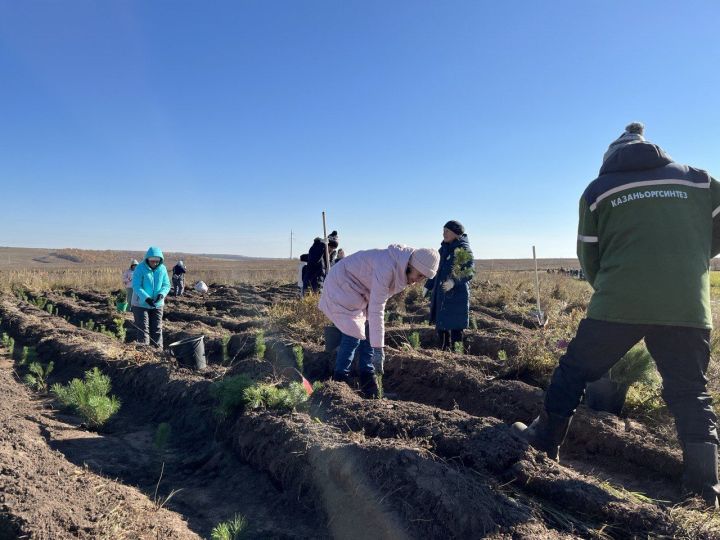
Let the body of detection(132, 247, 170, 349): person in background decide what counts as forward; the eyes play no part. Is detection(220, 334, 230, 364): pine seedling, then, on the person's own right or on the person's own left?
on the person's own left

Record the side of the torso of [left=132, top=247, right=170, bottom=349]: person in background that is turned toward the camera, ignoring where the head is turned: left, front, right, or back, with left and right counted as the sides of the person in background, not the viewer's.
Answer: front

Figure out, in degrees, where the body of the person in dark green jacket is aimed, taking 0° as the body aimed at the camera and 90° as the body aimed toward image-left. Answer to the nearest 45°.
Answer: approximately 180°

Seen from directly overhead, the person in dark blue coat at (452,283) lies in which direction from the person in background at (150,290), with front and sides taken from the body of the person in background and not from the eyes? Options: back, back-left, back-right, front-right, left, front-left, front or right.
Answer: front-left

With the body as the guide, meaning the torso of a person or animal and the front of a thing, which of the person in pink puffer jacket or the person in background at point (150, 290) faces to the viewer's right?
the person in pink puffer jacket

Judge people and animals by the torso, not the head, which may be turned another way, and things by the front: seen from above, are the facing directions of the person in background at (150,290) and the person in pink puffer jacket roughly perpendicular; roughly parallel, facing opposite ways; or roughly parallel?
roughly perpendicular

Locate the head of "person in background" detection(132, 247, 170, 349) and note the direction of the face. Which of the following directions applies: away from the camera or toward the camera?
toward the camera

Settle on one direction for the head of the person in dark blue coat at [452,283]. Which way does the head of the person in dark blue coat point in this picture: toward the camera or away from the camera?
toward the camera

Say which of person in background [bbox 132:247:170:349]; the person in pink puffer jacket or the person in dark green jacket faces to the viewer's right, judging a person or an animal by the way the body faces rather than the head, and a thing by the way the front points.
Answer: the person in pink puffer jacket

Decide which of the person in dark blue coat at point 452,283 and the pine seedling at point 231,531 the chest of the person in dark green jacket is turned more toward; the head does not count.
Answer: the person in dark blue coat

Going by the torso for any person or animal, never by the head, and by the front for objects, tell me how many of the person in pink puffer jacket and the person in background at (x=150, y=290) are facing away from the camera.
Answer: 0

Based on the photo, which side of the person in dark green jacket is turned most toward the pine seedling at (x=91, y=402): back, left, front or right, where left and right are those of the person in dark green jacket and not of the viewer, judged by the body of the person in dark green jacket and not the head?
left

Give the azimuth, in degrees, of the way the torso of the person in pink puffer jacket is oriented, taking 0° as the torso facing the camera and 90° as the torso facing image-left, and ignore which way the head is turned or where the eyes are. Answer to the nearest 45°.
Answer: approximately 270°

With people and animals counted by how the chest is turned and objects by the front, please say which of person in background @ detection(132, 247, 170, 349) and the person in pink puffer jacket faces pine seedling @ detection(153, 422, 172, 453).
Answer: the person in background
